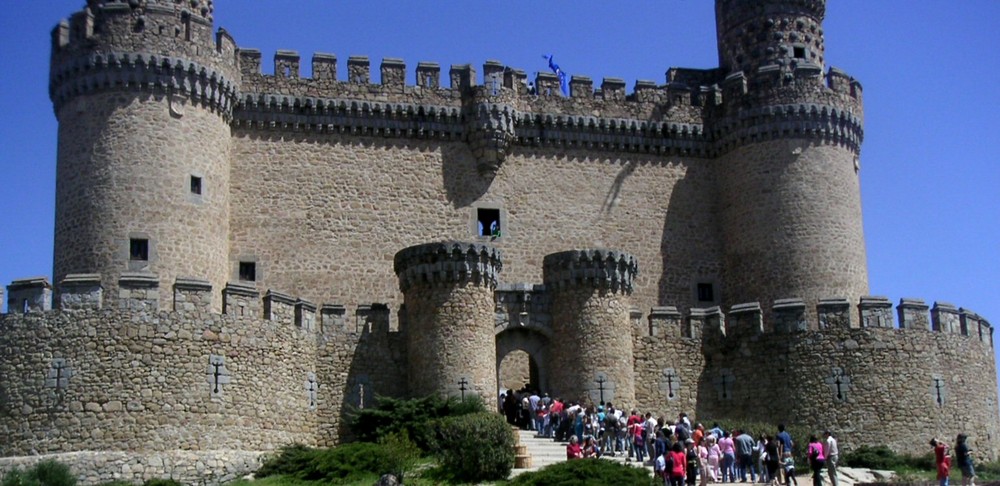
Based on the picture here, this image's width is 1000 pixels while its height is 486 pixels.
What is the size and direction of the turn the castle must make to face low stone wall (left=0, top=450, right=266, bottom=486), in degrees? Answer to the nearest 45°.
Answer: approximately 45° to its right

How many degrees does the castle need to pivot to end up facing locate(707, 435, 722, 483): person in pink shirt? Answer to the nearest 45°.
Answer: approximately 45° to its left

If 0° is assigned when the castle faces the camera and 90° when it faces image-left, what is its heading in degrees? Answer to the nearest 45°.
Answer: approximately 0°

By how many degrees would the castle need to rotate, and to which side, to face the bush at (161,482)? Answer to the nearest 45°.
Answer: approximately 45° to its right
